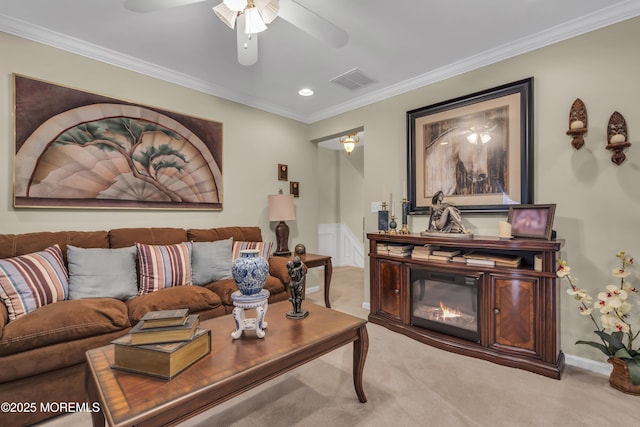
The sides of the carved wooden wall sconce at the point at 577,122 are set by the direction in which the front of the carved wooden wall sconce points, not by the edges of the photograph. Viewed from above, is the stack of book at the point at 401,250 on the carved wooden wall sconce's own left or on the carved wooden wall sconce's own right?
on the carved wooden wall sconce's own right

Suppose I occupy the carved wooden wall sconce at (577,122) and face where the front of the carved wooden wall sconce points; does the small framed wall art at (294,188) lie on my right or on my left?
on my right

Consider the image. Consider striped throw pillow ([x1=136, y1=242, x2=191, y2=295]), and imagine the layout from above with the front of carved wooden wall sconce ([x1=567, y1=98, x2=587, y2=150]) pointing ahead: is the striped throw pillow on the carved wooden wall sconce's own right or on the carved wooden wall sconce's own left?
on the carved wooden wall sconce's own right

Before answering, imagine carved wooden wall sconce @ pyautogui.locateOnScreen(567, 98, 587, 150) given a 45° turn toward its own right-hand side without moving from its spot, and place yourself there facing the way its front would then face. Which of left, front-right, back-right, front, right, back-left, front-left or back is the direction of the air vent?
front-right

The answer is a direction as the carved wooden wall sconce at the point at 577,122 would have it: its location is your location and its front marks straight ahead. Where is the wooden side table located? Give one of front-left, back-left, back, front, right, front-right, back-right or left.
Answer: right

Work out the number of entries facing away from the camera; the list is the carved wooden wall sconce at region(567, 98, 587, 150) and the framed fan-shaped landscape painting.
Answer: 0

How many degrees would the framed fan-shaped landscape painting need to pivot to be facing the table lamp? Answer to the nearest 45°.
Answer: approximately 45° to its left

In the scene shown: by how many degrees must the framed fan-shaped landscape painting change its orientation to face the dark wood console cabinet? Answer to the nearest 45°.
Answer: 0° — it already faces it

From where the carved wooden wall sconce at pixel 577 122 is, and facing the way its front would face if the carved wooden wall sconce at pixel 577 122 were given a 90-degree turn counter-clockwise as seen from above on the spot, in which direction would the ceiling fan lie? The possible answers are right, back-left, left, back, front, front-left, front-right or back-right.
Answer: back-right
